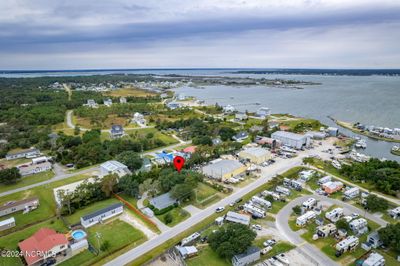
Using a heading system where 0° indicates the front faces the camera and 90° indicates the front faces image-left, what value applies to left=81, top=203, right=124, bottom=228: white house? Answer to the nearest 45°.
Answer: approximately 315°

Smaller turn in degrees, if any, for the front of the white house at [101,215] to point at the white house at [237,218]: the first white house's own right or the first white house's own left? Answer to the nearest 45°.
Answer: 0° — it already faces it

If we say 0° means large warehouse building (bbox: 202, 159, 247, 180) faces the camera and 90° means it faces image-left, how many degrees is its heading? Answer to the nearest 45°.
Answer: approximately 315°

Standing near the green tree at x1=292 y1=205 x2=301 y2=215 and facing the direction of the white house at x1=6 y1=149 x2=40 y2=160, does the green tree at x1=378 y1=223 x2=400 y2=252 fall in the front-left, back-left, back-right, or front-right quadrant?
back-left

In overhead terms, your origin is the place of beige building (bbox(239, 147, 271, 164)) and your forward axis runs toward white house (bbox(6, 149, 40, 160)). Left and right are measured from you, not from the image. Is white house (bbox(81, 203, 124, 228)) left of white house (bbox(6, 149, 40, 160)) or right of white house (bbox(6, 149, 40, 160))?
left

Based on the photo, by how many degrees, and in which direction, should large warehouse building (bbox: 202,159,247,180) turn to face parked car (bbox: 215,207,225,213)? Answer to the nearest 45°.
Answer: approximately 45° to its right
